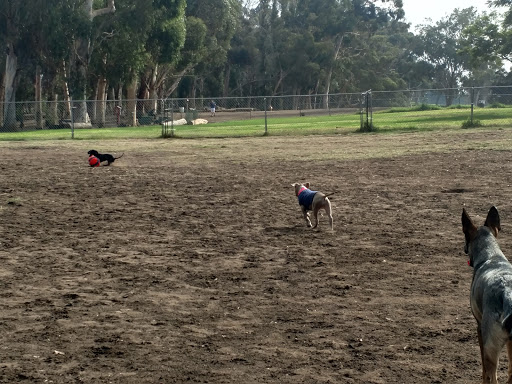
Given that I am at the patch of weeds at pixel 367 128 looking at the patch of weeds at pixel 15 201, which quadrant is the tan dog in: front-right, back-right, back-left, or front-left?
front-left

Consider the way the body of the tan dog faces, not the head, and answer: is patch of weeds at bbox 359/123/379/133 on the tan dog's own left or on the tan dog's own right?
on the tan dog's own right

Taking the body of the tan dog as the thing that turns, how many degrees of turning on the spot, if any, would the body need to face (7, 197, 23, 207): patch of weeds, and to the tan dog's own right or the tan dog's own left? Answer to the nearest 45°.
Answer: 0° — it already faces it

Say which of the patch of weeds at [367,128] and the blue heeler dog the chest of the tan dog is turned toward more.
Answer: the patch of weeds

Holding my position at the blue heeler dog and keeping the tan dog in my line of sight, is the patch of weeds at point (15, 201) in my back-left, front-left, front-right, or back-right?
front-left

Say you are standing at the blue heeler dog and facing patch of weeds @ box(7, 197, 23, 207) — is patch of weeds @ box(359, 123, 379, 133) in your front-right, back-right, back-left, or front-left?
front-right

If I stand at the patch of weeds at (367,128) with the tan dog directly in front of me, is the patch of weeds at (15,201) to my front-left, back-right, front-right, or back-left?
front-right

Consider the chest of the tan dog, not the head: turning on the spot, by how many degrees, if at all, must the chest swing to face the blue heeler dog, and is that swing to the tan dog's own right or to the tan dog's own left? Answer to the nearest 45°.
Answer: approximately 135° to the tan dog's own left

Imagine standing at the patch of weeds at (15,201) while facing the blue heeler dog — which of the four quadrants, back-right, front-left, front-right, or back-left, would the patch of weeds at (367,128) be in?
back-left

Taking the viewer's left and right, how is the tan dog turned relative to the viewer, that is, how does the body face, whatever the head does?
facing away from the viewer and to the left of the viewer
